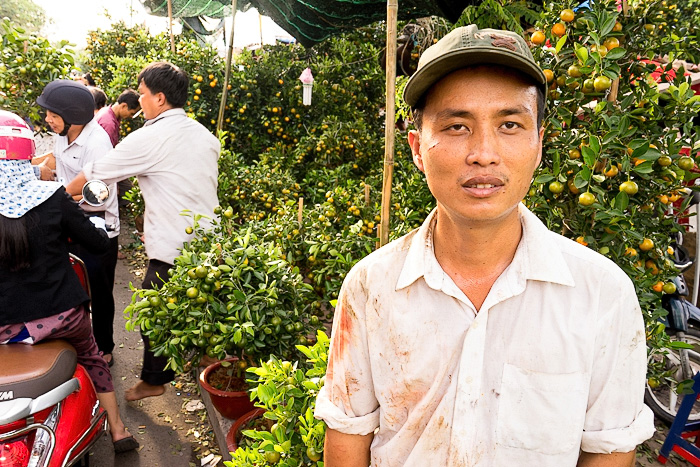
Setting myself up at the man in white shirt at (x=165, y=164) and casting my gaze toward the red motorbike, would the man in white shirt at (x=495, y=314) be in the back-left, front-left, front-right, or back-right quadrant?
front-left

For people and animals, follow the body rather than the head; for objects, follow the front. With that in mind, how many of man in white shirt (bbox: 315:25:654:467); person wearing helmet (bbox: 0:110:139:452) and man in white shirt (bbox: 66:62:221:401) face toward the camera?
1

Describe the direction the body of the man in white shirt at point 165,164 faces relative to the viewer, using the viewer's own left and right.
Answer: facing away from the viewer and to the left of the viewer

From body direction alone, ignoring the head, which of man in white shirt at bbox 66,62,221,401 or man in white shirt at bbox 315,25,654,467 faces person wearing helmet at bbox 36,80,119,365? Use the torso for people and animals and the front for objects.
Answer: man in white shirt at bbox 66,62,221,401

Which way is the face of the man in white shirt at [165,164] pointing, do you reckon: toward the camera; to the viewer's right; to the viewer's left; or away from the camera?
to the viewer's left

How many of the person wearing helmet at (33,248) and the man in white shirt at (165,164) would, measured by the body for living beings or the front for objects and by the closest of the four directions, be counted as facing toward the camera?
0

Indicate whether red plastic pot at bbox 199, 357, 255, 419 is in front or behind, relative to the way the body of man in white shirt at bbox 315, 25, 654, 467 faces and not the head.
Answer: behind

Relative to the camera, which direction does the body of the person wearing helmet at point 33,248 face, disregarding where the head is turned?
away from the camera

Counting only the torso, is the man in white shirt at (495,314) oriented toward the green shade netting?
no

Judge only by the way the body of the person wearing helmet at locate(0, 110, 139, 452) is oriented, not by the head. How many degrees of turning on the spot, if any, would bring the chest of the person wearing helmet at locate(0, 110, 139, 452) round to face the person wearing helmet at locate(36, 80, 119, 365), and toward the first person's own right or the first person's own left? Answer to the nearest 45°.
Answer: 0° — they already face them

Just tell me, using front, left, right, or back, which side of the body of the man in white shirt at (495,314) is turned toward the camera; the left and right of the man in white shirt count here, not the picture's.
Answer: front

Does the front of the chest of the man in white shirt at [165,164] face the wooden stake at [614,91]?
no

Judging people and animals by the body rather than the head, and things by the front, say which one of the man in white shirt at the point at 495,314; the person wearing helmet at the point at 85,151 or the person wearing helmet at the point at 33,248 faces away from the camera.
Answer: the person wearing helmet at the point at 33,248

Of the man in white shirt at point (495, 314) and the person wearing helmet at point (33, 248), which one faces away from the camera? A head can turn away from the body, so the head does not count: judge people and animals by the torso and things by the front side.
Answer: the person wearing helmet

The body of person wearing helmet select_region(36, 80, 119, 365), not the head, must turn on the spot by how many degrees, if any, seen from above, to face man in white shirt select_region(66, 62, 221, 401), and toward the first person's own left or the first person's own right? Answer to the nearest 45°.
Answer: approximately 90° to the first person's own left

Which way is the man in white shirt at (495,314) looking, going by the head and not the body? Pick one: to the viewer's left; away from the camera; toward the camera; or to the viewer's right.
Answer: toward the camera
